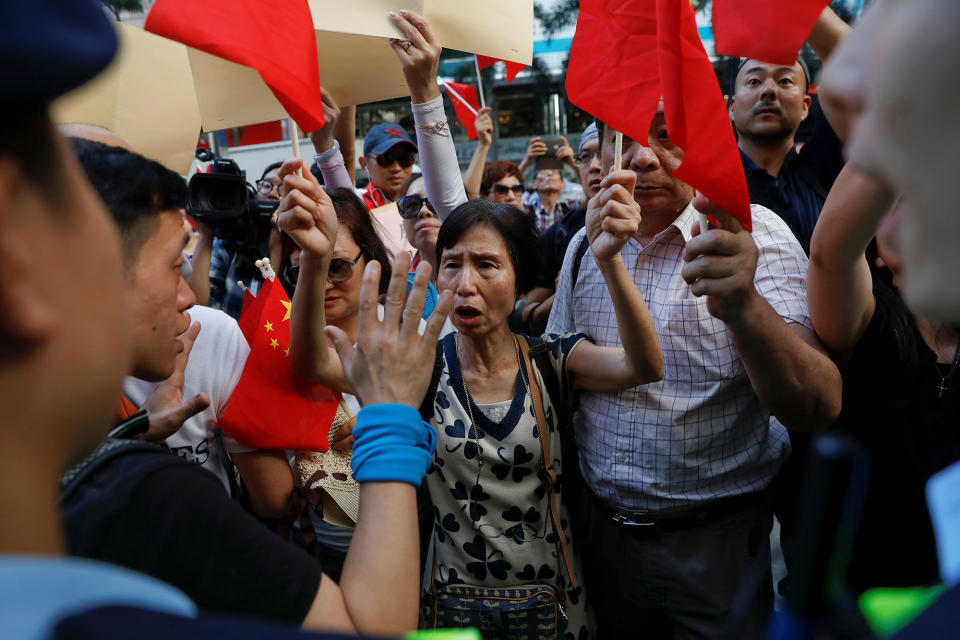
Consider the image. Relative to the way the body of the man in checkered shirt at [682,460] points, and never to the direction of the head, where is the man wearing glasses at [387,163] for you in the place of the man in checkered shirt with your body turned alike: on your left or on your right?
on your right

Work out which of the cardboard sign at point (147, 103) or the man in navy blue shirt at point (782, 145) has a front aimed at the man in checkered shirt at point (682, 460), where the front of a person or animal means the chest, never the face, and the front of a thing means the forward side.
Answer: the man in navy blue shirt

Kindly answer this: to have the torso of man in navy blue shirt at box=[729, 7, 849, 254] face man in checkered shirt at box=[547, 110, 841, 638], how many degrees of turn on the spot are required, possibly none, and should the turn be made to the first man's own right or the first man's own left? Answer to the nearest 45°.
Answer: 0° — they already face them

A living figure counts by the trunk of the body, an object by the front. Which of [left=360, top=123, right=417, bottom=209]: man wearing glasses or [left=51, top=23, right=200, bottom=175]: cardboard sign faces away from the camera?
the cardboard sign

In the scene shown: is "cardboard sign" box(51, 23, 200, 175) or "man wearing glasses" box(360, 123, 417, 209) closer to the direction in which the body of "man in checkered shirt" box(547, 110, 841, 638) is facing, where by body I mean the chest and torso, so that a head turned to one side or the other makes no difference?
the cardboard sign

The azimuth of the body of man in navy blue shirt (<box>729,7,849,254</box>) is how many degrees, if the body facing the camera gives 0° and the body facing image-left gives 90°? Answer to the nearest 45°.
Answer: approximately 0°

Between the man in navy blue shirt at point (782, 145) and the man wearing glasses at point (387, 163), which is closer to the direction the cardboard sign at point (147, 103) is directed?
the man wearing glasses

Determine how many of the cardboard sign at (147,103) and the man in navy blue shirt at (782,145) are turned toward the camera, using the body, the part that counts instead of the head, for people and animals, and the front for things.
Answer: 1

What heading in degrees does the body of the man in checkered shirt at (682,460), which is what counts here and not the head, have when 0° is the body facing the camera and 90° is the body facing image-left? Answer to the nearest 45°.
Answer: approximately 45°

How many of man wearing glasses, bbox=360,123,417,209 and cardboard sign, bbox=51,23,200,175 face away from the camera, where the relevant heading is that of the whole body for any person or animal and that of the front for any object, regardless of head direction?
1
